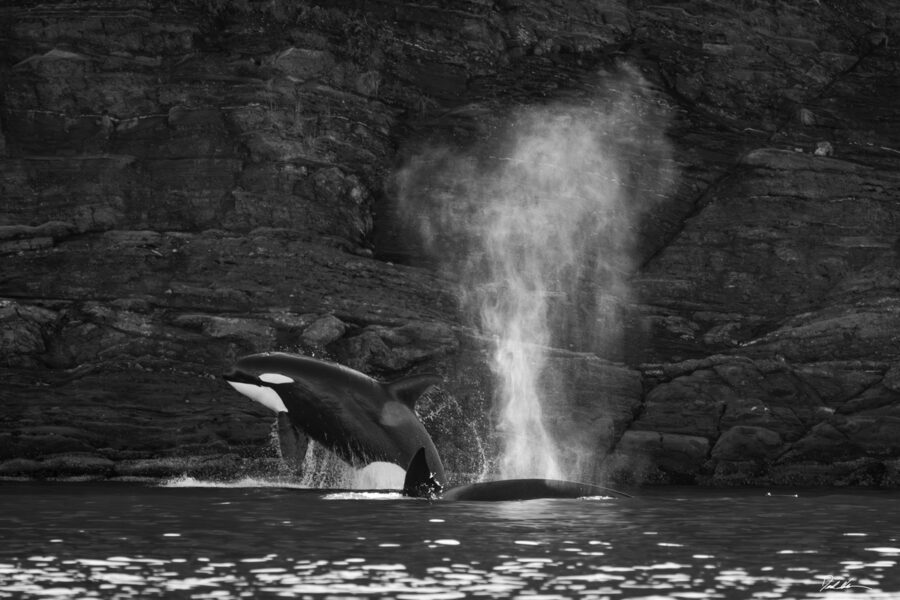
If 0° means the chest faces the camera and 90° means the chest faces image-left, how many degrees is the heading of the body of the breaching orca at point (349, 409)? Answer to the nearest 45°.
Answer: approximately 90°

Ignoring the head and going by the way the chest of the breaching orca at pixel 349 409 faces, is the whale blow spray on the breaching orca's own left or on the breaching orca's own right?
on the breaching orca's own right

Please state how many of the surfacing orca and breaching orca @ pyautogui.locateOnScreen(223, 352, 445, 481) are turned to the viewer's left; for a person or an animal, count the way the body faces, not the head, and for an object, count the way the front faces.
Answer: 1

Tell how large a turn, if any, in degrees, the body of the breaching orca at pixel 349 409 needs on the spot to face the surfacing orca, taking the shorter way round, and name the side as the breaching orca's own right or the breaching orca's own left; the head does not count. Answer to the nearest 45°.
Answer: approximately 135° to the breaching orca's own left

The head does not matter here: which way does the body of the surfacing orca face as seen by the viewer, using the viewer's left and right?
facing to the right of the viewer

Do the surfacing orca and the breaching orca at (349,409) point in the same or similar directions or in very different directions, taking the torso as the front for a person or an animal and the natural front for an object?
very different directions
